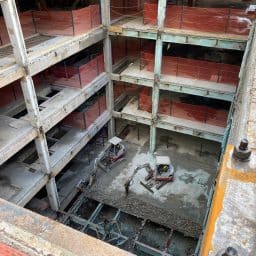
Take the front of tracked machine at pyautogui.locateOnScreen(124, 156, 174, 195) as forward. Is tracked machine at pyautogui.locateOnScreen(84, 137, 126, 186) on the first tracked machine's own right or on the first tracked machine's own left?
on the first tracked machine's own right

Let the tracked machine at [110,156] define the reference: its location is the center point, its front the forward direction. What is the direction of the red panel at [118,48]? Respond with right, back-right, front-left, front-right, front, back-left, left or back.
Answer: back-right

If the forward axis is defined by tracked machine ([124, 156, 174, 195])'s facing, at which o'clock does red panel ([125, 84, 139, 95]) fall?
The red panel is roughly at 4 o'clock from the tracked machine.

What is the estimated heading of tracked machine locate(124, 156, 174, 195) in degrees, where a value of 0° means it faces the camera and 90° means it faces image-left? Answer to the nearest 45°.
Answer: approximately 45°

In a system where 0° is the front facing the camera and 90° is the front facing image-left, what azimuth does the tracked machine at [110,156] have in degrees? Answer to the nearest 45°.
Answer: approximately 45°

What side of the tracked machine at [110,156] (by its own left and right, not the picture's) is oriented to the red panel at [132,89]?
back
